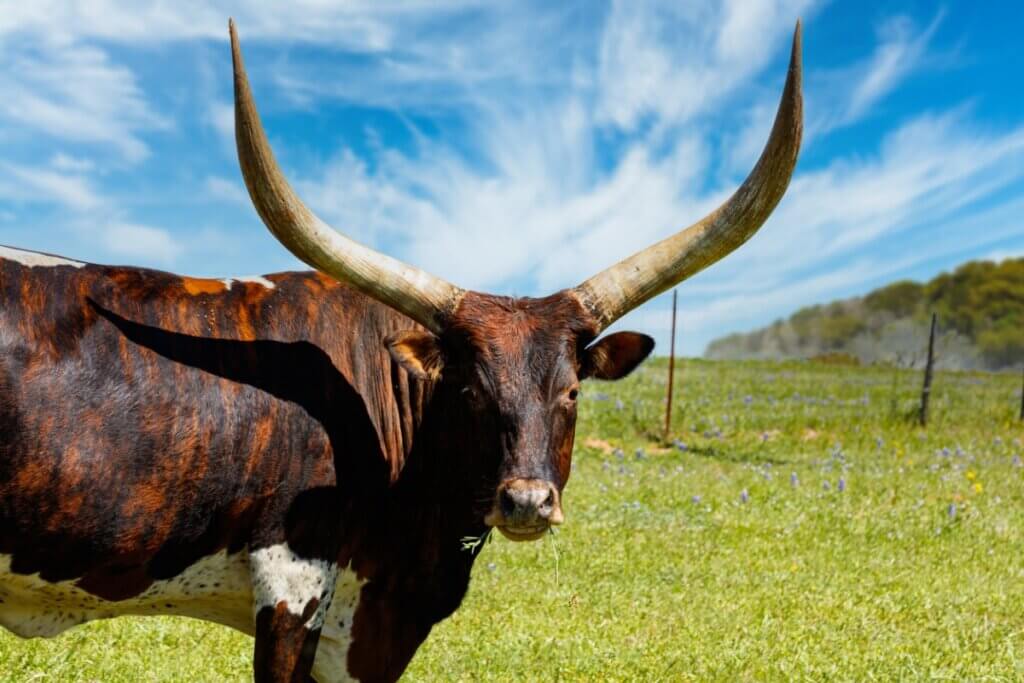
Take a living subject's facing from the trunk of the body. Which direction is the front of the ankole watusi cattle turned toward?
to the viewer's right
